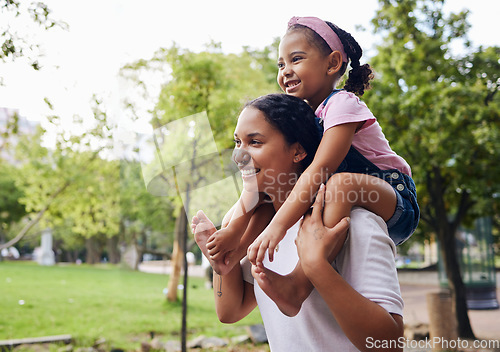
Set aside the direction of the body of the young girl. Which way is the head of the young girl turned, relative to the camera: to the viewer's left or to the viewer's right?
to the viewer's left

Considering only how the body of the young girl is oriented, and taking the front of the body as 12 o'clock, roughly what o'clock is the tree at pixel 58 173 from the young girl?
The tree is roughly at 2 o'clock from the young girl.

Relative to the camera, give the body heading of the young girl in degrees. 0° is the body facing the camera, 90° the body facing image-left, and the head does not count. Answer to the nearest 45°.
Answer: approximately 90°
